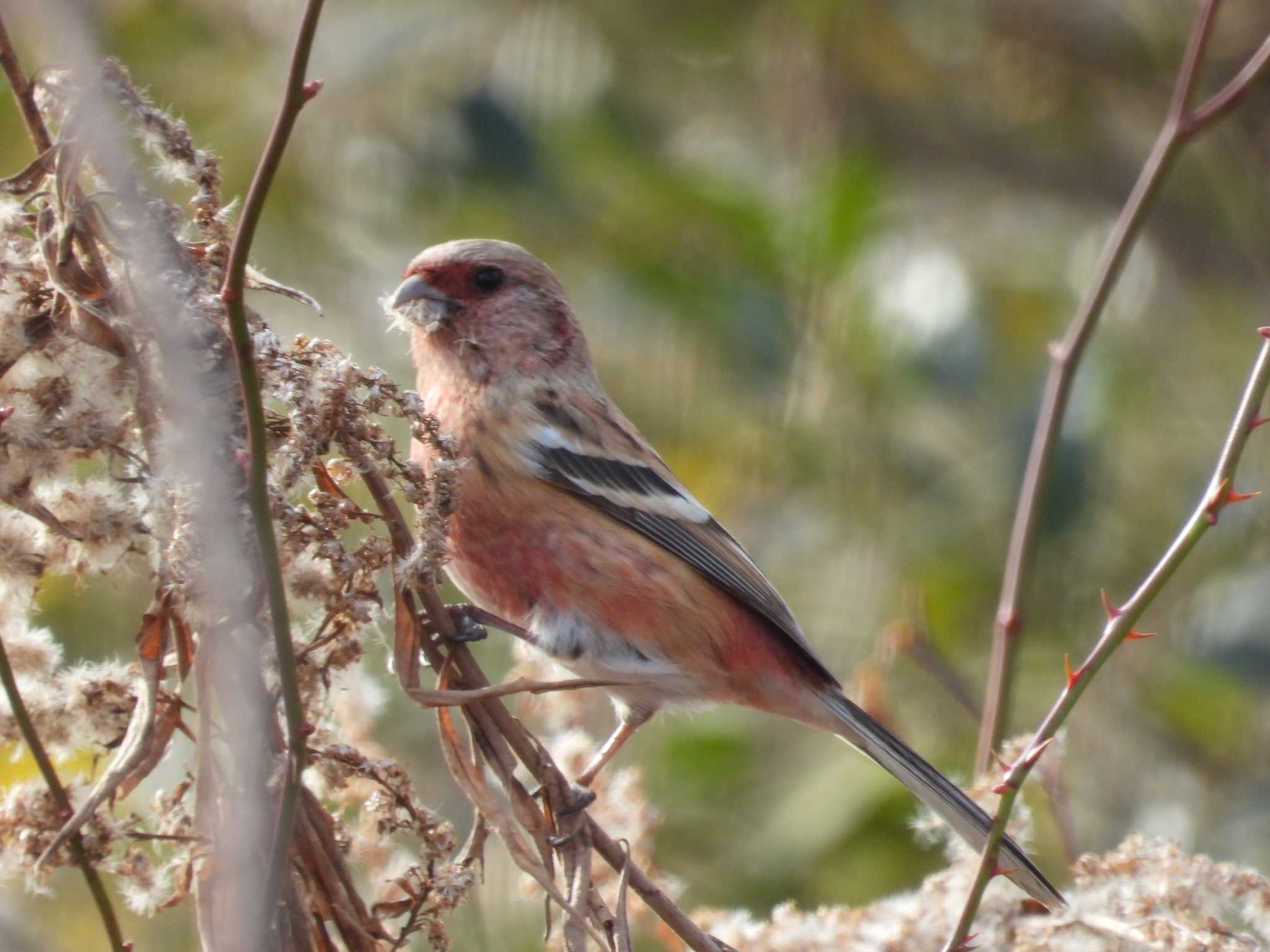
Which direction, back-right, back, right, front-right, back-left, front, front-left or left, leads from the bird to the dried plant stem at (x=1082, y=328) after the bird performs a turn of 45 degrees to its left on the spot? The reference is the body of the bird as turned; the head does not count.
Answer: left

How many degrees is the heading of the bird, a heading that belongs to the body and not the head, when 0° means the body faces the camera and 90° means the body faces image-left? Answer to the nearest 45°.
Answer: approximately 90°
